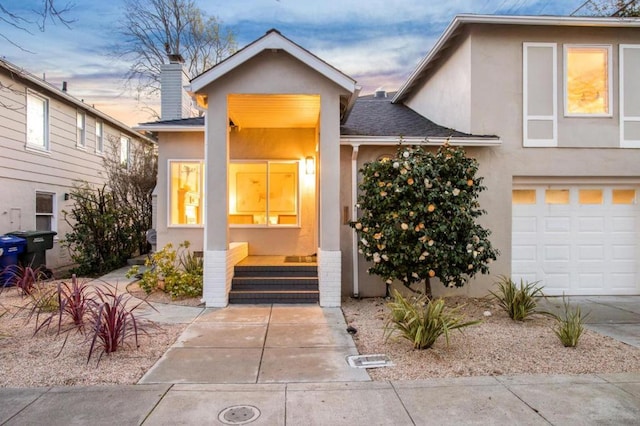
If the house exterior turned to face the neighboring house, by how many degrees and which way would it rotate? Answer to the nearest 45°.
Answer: approximately 90° to its right

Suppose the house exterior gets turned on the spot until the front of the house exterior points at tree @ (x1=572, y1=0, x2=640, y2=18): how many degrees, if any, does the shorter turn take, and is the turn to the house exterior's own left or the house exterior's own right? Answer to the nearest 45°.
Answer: approximately 135° to the house exterior's own left

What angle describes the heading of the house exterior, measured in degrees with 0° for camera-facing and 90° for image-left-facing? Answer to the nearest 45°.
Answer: approximately 0°

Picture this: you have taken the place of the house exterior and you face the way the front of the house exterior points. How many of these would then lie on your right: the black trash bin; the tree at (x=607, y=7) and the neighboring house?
2

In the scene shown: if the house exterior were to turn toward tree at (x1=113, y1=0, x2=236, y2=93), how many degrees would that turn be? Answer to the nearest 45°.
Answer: approximately 135° to its right

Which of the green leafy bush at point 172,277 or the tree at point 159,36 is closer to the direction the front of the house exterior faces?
the green leafy bush

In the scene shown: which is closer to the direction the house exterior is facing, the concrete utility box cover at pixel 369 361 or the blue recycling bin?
the concrete utility box cover

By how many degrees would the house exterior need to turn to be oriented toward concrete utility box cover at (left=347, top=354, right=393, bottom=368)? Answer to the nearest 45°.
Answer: approximately 45° to its right

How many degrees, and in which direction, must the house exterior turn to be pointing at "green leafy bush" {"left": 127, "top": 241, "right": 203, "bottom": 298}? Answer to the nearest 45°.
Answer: approximately 90° to its right
